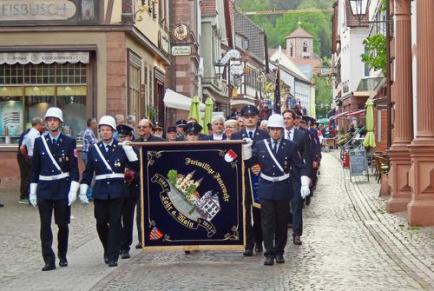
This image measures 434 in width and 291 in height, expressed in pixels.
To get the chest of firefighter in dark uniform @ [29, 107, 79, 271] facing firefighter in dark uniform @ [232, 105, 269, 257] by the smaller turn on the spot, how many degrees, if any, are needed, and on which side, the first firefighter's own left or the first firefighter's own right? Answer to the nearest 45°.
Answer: approximately 90° to the first firefighter's own left

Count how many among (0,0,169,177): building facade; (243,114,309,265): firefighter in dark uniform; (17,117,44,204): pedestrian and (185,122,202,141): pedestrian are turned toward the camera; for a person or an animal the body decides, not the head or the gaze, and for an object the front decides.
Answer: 3

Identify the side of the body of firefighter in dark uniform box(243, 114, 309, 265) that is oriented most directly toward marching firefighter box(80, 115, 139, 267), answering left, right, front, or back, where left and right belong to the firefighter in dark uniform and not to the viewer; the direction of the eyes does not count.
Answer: right
